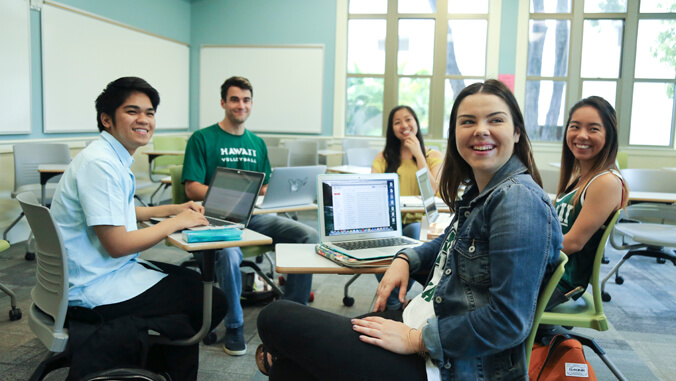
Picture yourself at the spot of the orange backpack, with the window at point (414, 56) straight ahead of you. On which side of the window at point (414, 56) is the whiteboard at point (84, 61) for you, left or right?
left

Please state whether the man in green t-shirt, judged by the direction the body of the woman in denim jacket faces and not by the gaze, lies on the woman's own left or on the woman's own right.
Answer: on the woman's own right

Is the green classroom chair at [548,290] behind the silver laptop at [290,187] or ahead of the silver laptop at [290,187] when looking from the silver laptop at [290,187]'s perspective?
behind

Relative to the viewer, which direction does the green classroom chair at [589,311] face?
to the viewer's left

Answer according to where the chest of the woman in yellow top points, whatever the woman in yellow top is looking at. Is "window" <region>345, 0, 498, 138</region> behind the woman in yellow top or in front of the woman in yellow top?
behind

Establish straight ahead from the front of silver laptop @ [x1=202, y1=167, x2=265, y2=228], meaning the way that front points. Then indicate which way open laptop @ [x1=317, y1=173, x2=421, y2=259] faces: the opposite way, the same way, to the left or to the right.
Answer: to the left
